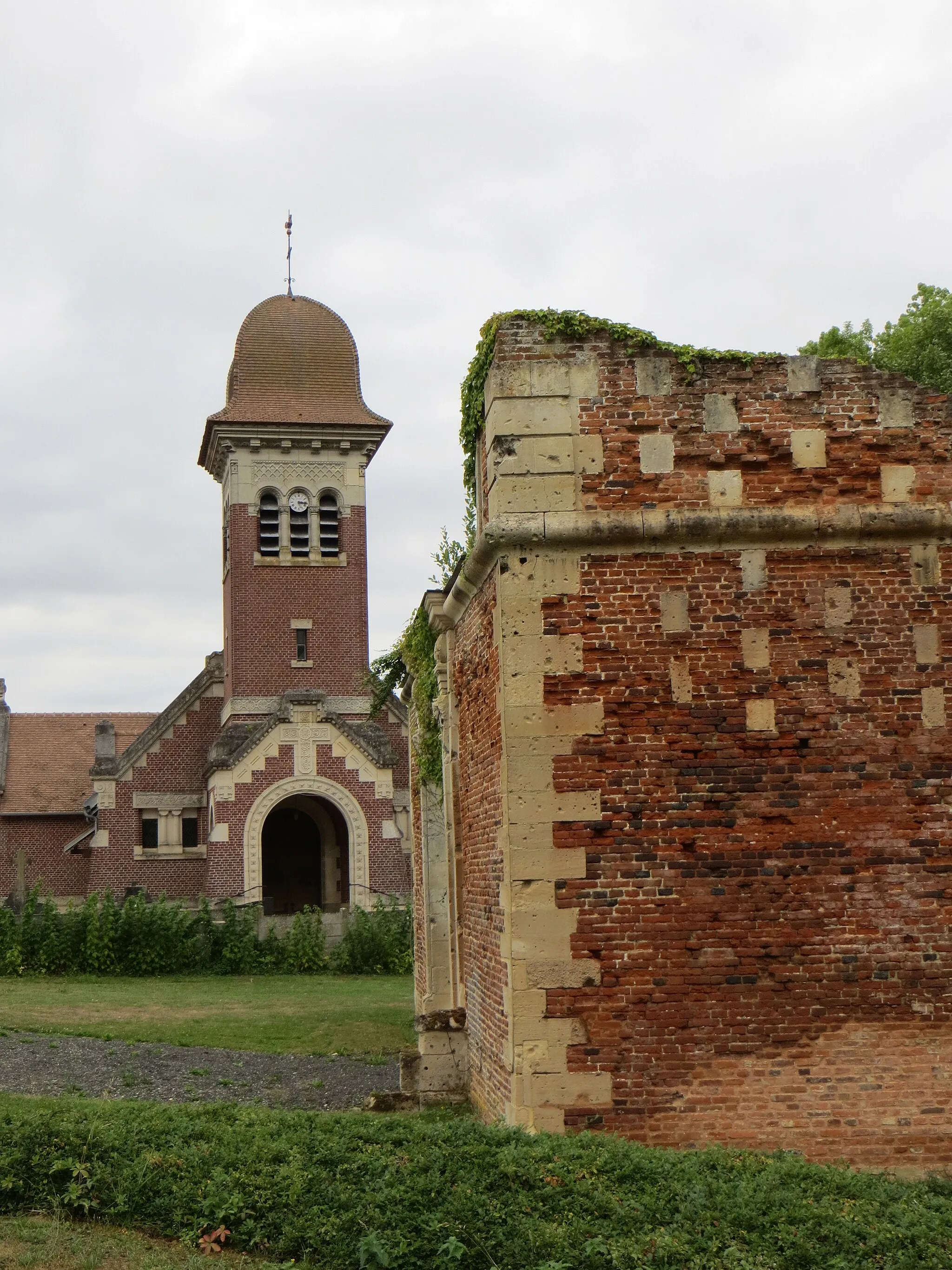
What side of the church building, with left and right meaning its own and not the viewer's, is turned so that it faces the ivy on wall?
front

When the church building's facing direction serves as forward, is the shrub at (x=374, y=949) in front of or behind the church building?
in front

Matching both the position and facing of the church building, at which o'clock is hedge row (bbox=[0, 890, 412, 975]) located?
The hedge row is roughly at 1 o'clock from the church building.

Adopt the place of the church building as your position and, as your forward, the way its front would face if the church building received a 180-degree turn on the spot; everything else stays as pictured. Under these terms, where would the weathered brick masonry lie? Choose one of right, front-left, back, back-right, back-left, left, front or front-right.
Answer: back

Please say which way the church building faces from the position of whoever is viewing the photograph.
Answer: facing the viewer
